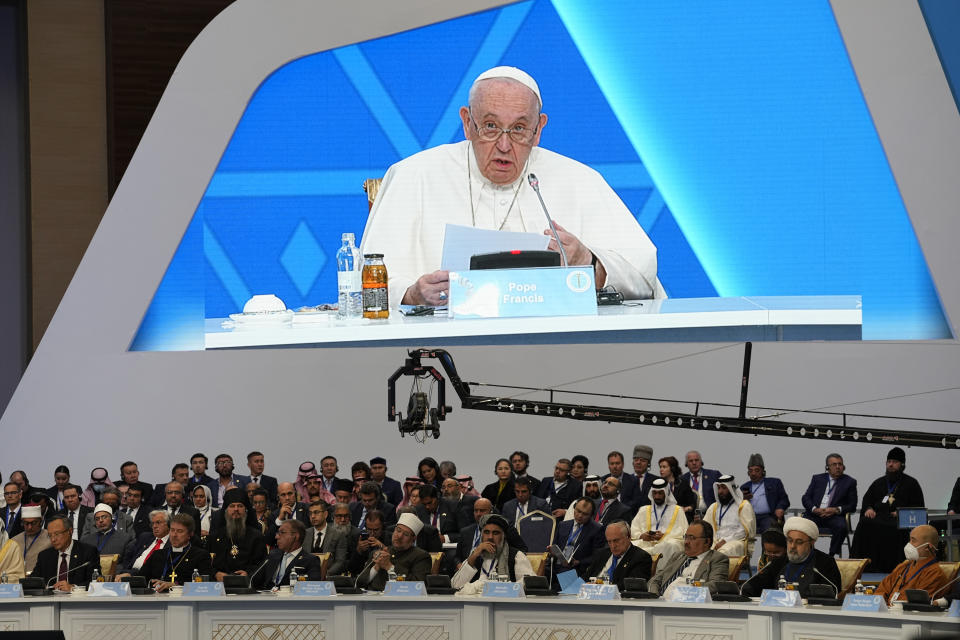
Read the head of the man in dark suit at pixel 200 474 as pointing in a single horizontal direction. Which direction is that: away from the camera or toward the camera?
toward the camera

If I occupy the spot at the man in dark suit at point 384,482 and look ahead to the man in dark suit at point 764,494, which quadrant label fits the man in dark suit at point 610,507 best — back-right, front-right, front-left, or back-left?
front-right

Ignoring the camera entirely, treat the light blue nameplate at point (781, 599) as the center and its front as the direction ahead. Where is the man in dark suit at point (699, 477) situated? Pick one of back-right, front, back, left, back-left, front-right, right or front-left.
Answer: back

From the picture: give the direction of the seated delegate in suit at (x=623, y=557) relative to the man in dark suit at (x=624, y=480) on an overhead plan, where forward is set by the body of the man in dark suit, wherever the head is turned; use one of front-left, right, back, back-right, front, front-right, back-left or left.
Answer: front

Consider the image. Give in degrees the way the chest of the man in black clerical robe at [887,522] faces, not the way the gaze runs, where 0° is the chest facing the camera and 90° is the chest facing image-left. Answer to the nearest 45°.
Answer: approximately 45°

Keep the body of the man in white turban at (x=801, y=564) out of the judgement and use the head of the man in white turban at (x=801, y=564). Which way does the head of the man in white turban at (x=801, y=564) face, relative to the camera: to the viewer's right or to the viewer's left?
to the viewer's left

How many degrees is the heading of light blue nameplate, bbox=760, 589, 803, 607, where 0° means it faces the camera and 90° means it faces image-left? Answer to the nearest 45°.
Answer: approximately 0°

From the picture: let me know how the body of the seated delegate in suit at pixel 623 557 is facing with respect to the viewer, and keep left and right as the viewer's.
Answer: facing the viewer and to the left of the viewer

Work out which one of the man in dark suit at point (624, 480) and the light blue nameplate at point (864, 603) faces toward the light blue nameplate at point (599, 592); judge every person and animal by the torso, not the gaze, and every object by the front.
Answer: the man in dark suit

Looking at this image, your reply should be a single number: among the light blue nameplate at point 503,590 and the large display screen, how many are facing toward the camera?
2

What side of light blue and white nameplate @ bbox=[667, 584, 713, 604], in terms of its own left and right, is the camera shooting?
front

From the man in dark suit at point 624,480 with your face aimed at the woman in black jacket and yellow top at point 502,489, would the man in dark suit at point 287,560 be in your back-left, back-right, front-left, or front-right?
front-left

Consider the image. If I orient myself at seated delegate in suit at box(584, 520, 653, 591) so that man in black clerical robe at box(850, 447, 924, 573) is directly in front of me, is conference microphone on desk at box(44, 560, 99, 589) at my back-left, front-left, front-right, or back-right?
back-left

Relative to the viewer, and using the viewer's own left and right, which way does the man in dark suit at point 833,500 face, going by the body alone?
facing the viewer
